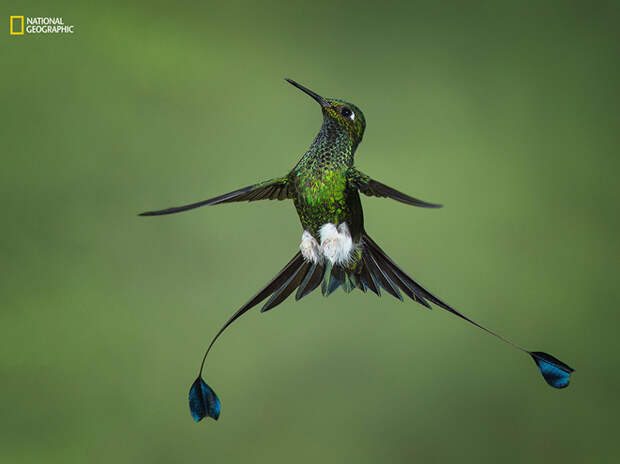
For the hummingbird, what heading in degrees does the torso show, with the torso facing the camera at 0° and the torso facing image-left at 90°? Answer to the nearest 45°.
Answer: approximately 45°
